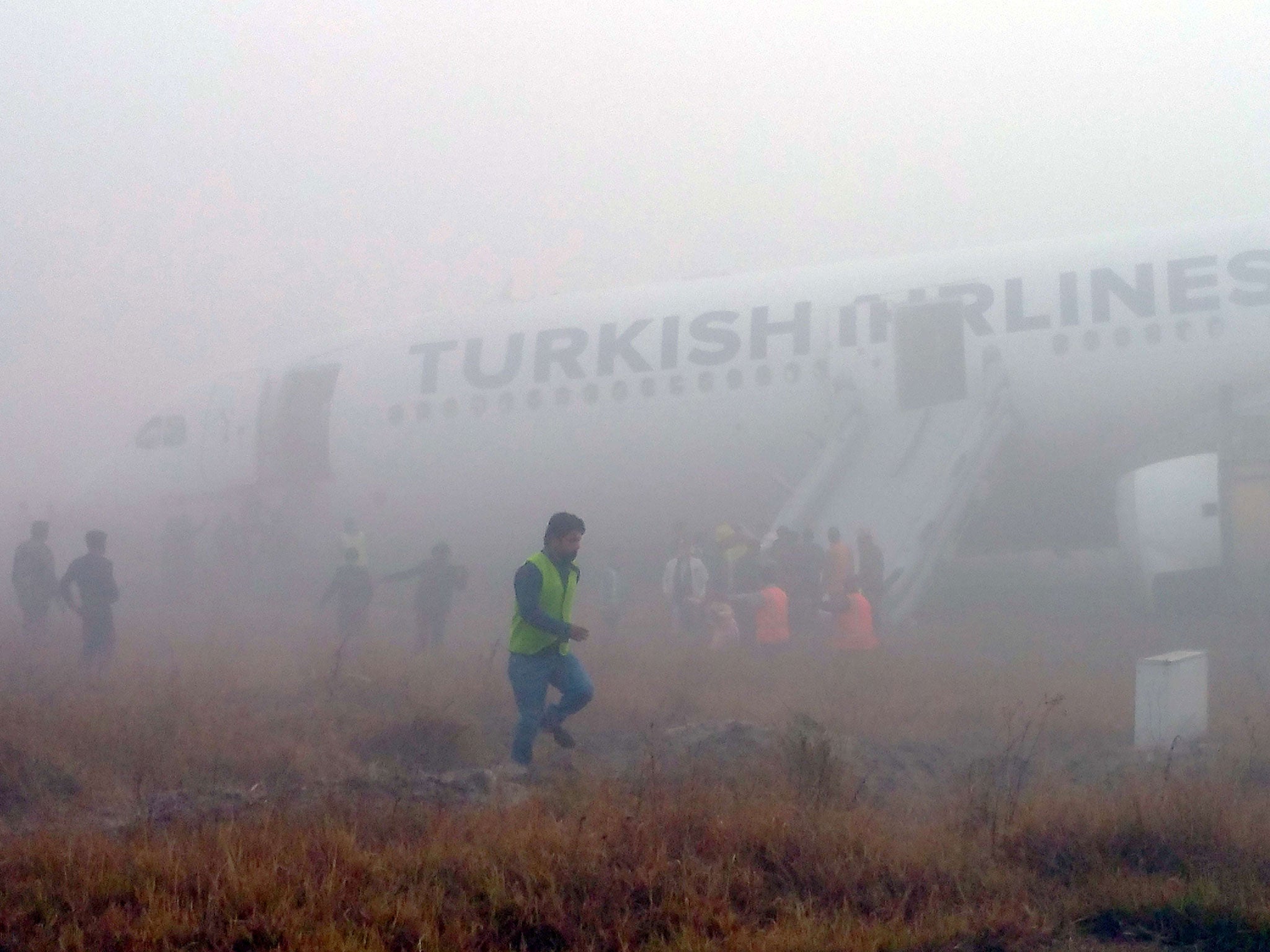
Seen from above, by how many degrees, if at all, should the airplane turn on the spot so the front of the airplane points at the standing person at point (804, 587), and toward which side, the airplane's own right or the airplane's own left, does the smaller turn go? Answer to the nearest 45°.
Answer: approximately 90° to the airplane's own left

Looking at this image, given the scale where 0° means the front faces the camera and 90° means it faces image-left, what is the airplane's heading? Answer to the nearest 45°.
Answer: approximately 90°

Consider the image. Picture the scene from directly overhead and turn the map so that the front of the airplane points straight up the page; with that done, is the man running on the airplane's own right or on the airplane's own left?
on the airplane's own left

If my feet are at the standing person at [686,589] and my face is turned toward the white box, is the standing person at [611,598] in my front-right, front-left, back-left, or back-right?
back-right

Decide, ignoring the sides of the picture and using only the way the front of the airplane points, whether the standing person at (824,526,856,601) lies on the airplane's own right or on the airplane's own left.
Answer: on the airplane's own left
